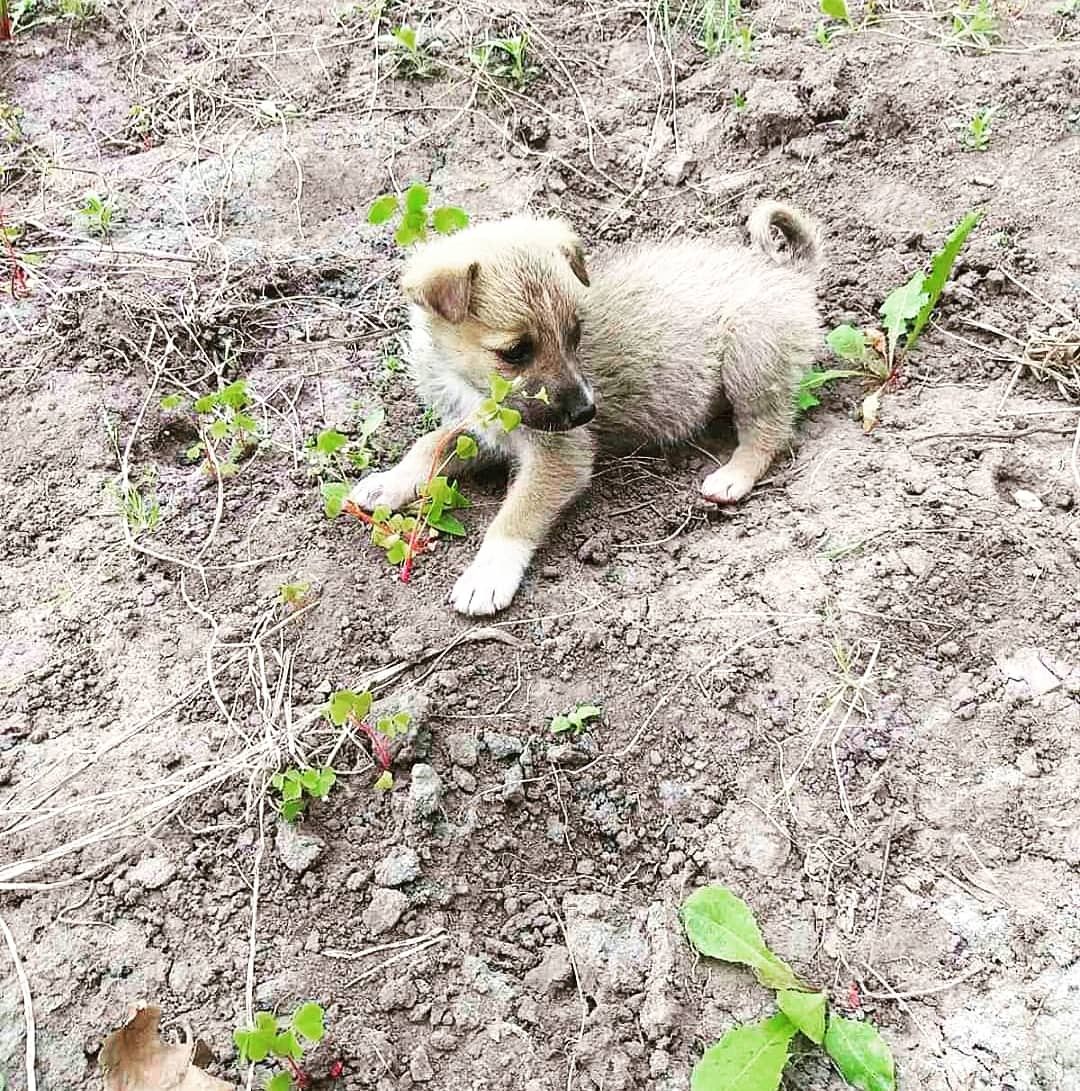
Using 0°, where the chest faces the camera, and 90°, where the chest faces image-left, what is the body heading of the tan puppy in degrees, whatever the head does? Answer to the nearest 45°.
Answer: approximately 45°

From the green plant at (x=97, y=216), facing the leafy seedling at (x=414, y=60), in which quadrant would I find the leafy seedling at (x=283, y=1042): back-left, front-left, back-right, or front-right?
back-right

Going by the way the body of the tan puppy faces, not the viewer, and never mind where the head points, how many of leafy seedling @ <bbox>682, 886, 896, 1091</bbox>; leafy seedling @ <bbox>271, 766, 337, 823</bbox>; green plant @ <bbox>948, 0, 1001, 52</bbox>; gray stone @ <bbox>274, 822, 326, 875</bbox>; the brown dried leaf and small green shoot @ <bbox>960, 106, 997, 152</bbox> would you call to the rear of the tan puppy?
2

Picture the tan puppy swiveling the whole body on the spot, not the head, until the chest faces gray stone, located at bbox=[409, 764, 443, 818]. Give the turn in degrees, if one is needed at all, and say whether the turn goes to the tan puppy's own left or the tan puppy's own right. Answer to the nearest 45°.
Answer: approximately 45° to the tan puppy's own left

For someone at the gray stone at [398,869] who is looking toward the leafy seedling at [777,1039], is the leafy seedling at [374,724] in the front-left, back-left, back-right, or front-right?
back-left

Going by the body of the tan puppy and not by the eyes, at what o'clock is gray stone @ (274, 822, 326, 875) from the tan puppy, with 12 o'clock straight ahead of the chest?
The gray stone is roughly at 11 o'clock from the tan puppy.

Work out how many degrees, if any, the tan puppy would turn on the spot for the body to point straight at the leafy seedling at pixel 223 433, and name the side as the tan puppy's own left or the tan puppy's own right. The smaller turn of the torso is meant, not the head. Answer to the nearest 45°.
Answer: approximately 45° to the tan puppy's own right

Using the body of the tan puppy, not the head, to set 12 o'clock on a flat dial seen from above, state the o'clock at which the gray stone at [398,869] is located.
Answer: The gray stone is roughly at 11 o'clock from the tan puppy.

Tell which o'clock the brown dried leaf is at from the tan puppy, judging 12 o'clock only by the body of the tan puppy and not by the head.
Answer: The brown dried leaf is roughly at 11 o'clock from the tan puppy.

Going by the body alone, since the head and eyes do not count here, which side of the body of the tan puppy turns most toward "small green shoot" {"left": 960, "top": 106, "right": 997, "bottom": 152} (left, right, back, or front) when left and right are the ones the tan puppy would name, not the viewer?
back

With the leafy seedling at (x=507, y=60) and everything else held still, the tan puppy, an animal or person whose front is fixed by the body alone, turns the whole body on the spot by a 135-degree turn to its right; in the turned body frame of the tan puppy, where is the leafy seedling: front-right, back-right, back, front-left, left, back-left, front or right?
front

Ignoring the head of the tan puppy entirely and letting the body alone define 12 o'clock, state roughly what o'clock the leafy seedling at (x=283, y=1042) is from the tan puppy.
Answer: The leafy seedling is roughly at 11 o'clock from the tan puppy.

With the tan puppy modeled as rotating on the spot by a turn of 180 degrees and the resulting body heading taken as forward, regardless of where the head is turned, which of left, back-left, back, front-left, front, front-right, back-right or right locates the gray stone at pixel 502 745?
back-right

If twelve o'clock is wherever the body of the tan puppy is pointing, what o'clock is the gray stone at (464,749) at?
The gray stone is roughly at 11 o'clock from the tan puppy.
